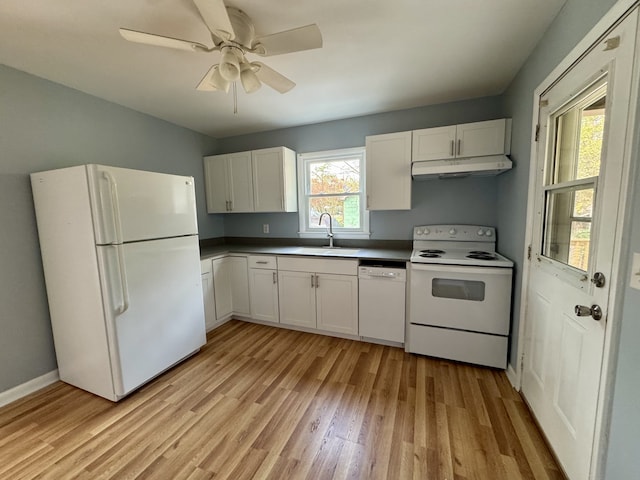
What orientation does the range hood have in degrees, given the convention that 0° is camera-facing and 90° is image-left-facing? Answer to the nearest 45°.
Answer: approximately 0°

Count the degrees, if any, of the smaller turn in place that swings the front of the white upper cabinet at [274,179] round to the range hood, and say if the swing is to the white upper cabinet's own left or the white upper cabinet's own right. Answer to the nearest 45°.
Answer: approximately 90° to the white upper cabinet's own left

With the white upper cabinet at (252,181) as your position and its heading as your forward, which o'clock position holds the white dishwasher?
The white dishwasher is roughly at 9 o'clock from the white upper cabinet.

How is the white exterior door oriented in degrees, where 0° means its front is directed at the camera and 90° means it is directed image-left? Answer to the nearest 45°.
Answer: approximately 45°

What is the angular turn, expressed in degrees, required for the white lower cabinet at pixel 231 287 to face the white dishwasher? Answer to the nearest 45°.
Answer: approximately 45° to its left

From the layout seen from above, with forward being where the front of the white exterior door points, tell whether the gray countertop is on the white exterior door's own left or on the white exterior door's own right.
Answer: on the white exterior door's own right

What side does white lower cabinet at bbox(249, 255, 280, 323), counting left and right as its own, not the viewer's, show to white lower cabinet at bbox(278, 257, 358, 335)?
left

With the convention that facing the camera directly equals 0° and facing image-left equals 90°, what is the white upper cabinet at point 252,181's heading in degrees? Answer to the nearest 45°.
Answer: approximately 45°

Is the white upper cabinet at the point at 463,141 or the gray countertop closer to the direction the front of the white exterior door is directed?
the gray countertop

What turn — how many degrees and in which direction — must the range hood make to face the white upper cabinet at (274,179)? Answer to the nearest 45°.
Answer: approximately 90° to its right

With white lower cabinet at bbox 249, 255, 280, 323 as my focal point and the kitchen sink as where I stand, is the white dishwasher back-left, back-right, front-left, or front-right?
back-left

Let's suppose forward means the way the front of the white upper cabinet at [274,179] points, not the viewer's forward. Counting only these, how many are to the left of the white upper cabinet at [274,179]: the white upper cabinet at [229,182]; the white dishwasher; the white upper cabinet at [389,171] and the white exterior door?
3
